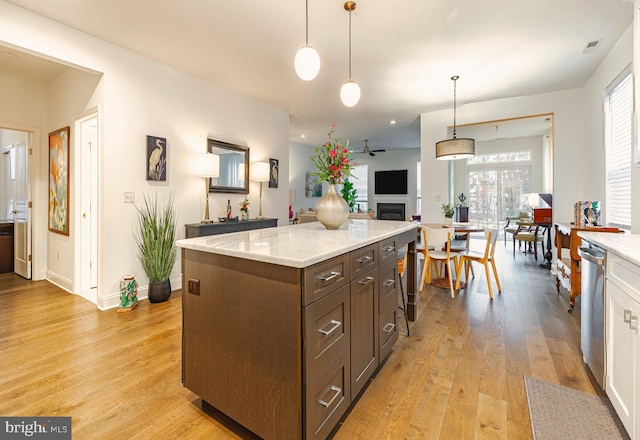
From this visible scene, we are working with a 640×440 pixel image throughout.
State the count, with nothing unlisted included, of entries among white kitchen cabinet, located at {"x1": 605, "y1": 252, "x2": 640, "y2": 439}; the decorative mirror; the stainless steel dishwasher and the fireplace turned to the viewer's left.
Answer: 2

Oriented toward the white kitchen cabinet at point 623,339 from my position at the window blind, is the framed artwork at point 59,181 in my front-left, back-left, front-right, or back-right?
front-right

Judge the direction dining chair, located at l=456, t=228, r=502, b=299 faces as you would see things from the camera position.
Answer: facing away from the viewer and to the left of the viewer

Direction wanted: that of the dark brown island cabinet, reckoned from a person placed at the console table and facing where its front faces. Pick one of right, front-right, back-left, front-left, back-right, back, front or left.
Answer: front-right

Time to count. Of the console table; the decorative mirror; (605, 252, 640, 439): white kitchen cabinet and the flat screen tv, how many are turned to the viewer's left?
1

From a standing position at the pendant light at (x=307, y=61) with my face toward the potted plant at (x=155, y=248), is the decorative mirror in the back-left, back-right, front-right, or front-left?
front-right

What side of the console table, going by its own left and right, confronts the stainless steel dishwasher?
front

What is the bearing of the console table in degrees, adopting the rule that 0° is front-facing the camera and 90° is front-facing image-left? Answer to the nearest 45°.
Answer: approximately 315°

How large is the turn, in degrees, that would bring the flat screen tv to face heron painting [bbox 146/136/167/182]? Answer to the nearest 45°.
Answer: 0° — it already faces it
